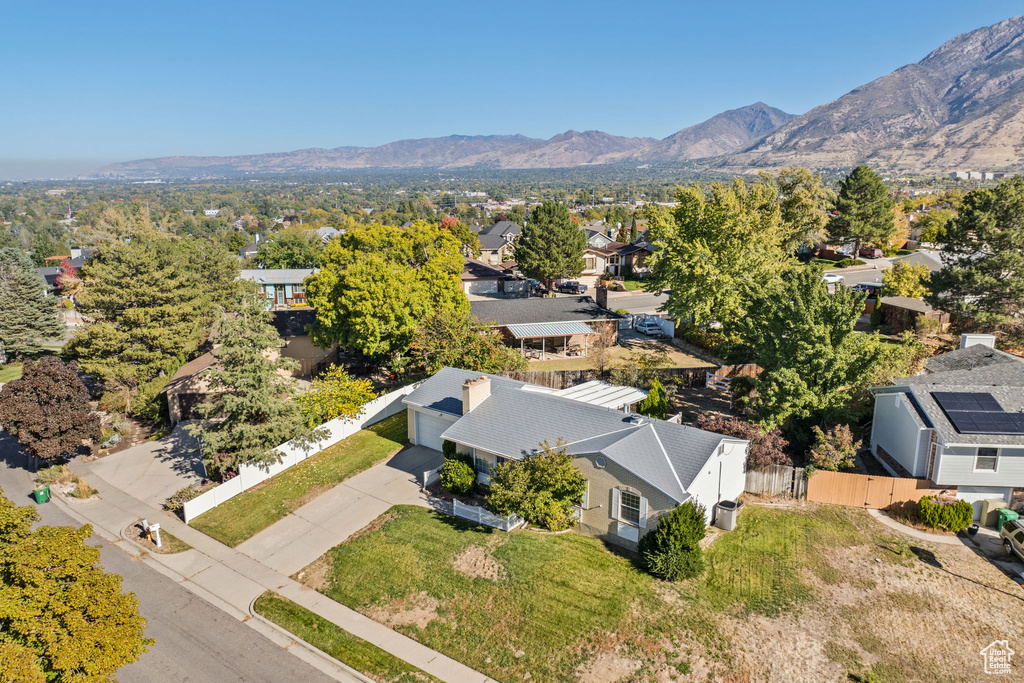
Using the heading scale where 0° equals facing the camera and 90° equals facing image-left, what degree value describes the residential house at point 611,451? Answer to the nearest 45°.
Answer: approximately 45°

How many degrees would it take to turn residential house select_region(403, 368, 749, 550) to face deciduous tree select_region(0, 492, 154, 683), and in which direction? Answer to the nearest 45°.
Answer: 0° — it already faces it

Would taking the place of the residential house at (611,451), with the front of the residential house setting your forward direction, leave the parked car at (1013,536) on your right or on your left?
on your left

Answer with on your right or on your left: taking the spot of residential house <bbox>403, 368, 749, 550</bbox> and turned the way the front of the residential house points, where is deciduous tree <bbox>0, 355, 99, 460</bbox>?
on your right

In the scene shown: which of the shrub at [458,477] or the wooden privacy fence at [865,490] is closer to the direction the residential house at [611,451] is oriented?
the shrub

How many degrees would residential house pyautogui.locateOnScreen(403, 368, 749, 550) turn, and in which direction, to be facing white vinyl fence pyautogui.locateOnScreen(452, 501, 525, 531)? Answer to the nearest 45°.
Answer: approximately 45° to its right

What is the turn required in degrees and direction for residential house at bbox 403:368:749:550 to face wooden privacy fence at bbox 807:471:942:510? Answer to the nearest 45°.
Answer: approximately 135° to its left

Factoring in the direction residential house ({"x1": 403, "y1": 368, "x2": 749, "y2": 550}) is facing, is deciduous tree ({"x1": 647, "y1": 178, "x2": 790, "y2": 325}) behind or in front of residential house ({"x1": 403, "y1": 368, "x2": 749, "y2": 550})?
behind

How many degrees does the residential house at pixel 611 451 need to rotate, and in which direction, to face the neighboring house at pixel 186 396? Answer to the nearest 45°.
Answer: approximately 90° to its right

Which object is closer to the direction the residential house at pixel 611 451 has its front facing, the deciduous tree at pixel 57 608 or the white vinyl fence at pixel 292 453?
the deciduous tree
